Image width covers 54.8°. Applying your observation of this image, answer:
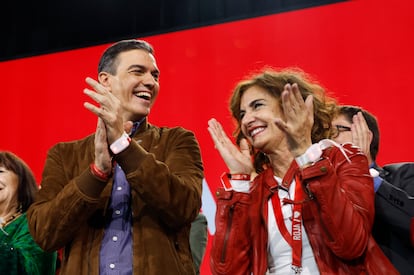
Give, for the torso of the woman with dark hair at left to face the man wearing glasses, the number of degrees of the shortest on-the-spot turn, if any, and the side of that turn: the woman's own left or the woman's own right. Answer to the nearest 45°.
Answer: approximately 90° to the woman's own left

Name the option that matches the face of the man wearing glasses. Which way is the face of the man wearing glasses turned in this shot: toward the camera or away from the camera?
toward the camera

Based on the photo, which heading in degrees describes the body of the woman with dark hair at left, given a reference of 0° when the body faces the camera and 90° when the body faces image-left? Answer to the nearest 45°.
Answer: approximately 45°
